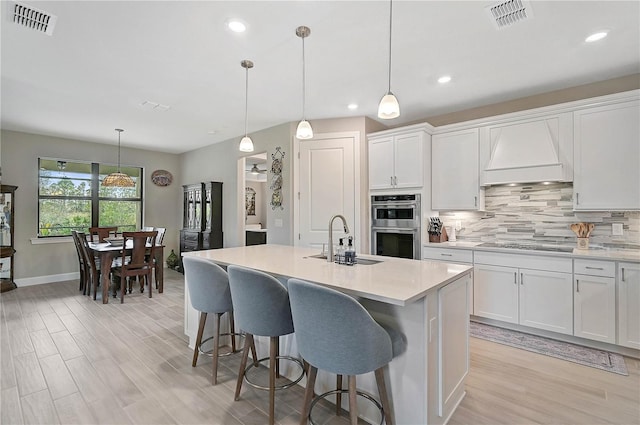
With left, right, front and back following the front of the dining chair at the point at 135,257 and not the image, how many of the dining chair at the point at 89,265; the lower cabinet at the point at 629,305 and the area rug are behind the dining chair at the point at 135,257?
2

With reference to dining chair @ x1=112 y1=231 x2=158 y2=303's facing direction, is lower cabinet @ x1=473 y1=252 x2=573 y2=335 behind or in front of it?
behind

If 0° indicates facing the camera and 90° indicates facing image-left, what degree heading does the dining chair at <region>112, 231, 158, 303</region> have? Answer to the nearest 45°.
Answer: approximately 135°

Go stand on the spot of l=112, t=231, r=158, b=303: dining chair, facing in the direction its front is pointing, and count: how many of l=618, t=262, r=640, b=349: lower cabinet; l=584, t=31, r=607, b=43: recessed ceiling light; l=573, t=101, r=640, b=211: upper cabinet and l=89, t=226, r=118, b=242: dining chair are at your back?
3

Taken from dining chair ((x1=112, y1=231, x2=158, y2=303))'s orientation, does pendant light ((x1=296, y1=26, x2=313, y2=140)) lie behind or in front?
behind

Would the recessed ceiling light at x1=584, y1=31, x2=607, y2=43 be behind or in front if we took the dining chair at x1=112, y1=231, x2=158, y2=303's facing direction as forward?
behind

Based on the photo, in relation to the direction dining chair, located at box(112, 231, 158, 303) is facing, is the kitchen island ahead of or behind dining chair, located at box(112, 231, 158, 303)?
behind
